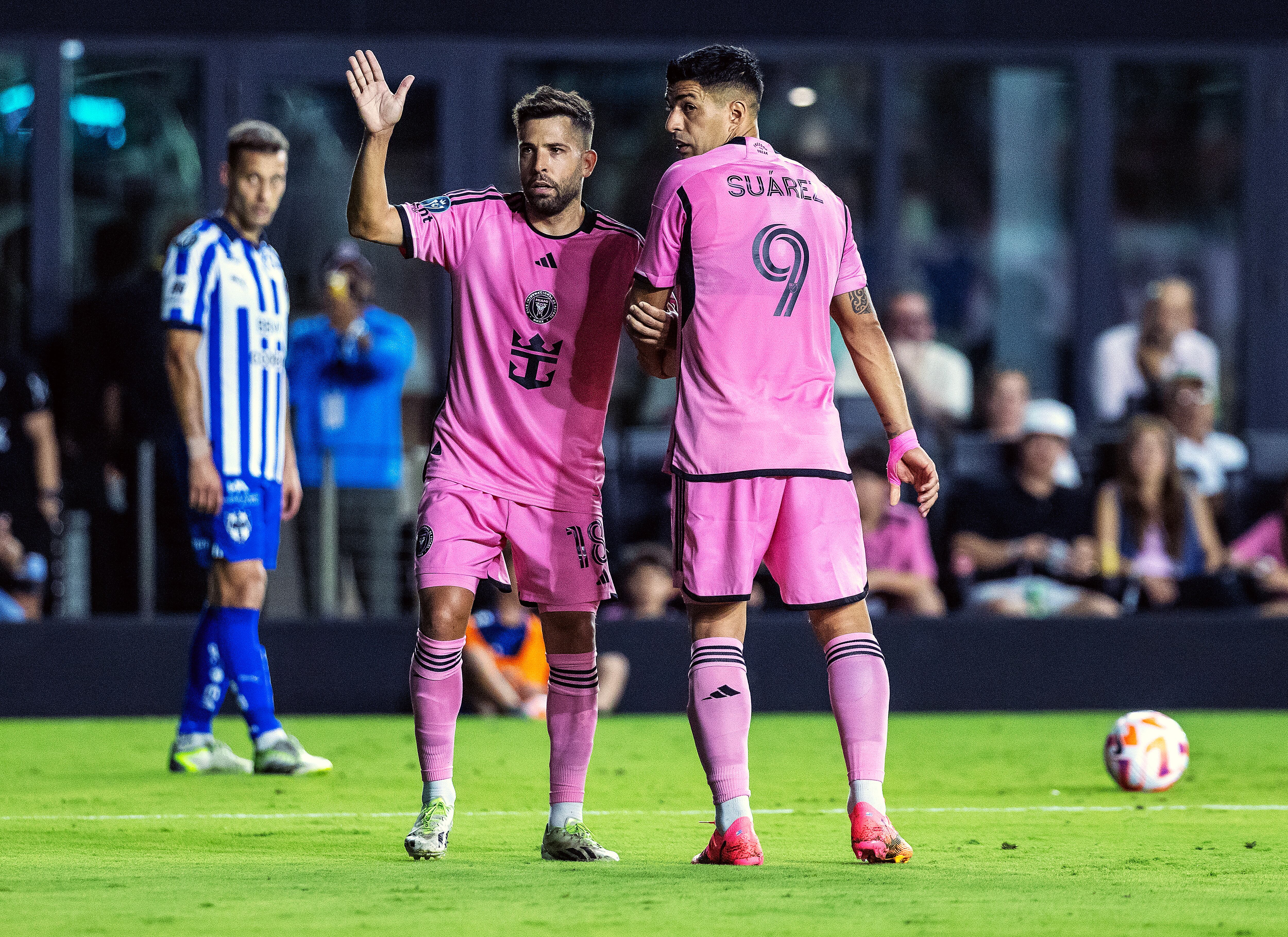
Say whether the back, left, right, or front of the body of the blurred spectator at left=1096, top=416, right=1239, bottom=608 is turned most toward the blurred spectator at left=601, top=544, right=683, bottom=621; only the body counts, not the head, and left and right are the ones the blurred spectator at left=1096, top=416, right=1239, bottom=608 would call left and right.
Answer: right

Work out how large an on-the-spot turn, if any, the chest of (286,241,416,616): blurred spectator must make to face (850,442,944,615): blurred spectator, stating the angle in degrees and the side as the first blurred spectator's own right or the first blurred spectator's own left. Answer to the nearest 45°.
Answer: approximately 90° to the first blurred spectator's own left

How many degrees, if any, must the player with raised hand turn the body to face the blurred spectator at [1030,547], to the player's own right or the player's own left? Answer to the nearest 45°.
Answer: approximately 135° to the player's own left

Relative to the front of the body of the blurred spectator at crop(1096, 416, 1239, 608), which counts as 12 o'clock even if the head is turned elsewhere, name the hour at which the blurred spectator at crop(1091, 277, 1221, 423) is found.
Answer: the blurred spectator at crop(1091, 277, 1221, 423) is roughly at 6 o'clock from the blurred spectator at crop(1096, 416, 1239, 608).

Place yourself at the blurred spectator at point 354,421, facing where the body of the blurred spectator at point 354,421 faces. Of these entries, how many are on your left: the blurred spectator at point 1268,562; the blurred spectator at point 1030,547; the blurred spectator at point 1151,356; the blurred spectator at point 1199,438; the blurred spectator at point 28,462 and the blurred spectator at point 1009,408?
5

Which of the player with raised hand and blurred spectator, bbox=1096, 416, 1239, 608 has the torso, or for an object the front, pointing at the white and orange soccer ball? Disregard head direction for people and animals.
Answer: the blurred spectator

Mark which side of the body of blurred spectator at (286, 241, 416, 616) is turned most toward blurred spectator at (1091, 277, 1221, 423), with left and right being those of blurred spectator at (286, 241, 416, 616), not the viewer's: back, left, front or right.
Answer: left

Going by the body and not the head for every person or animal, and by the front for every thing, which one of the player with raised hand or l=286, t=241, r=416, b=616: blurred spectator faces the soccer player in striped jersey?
the blurred spectator
